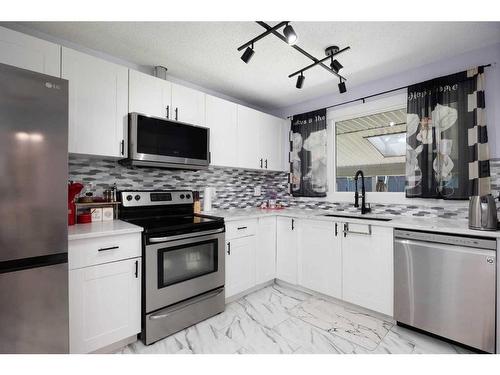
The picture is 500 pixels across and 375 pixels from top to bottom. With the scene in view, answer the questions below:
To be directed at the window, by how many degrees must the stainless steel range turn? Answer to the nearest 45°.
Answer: approximately 45° to its left

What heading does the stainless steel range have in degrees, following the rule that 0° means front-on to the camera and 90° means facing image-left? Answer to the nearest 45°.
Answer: approximately 315°

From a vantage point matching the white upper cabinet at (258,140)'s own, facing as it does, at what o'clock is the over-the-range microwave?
The over-the-range microwave is roughly at 3 o'clock from the white upper cabinet.

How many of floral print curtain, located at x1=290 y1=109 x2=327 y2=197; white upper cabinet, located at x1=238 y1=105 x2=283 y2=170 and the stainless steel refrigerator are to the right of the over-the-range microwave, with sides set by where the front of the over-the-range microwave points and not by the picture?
1

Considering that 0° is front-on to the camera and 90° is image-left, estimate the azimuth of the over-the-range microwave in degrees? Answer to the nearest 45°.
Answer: approximately 315°

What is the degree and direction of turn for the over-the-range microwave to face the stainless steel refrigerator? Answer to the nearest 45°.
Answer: approximately 90° to its right

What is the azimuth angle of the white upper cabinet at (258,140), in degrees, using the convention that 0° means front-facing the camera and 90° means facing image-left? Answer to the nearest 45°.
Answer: approximately 315°

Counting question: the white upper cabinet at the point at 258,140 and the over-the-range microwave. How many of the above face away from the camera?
0

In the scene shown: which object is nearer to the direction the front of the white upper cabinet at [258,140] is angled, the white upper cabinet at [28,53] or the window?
the window

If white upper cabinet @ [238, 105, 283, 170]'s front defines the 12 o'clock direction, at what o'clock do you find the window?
The window is roughly at 11 o'clock from the white upper cabinet.

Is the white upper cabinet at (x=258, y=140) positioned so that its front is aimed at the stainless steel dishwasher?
yes

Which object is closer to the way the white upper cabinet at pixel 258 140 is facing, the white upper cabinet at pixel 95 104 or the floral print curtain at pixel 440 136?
the floral print curtain

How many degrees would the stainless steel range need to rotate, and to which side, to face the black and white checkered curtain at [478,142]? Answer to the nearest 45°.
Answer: approximately 45° to its left
